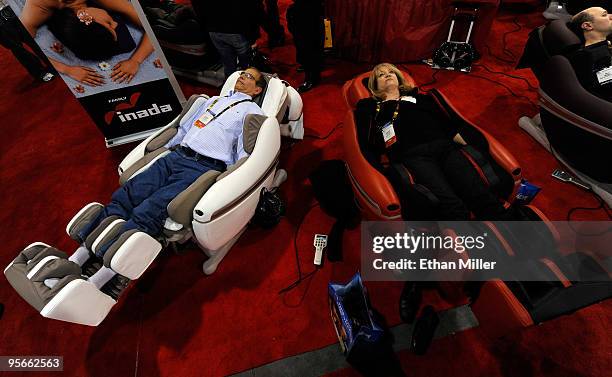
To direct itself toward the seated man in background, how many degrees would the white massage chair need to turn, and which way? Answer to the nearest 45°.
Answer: approximately 135° to its left

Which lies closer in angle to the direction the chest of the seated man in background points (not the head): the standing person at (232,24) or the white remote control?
the white remote control

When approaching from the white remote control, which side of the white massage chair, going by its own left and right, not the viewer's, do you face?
left

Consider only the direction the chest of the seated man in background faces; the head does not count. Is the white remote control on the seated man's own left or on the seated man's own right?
on the seated man's own right

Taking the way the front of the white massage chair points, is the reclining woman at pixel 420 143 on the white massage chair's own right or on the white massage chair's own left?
on the white massage chair's own left

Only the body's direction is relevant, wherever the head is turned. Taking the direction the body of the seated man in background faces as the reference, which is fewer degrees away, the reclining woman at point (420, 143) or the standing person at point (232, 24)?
the reclining woman

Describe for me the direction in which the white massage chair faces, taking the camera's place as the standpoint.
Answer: facing the viewer and to the left of the viewer

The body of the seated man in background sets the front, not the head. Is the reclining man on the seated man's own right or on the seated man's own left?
on the seated man's own right

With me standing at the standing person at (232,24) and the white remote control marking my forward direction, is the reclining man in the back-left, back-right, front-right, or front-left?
front-right

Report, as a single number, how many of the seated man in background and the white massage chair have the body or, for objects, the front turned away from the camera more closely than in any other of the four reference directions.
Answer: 0
